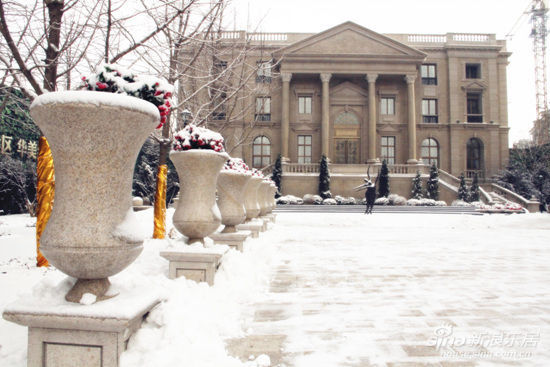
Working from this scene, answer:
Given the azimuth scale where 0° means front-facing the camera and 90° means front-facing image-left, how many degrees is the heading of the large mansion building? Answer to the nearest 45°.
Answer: approximately 0°

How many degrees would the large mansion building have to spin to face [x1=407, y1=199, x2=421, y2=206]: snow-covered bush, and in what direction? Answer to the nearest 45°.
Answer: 0° — it already faces it

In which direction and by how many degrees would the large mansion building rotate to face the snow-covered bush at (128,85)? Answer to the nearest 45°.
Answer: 0° — it already faces it

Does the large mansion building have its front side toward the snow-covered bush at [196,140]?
yes

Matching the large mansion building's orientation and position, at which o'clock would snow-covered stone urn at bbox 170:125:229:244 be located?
The snow-covered stone urn is roughly at 12 o'clock from the large mansion building.

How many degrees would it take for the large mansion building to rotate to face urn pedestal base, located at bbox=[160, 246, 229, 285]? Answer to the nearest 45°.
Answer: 0° — it already faces it

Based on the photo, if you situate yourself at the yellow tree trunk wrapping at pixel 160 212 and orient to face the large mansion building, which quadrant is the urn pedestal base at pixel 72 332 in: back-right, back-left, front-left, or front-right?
back-right

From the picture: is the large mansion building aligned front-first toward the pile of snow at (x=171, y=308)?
yes
